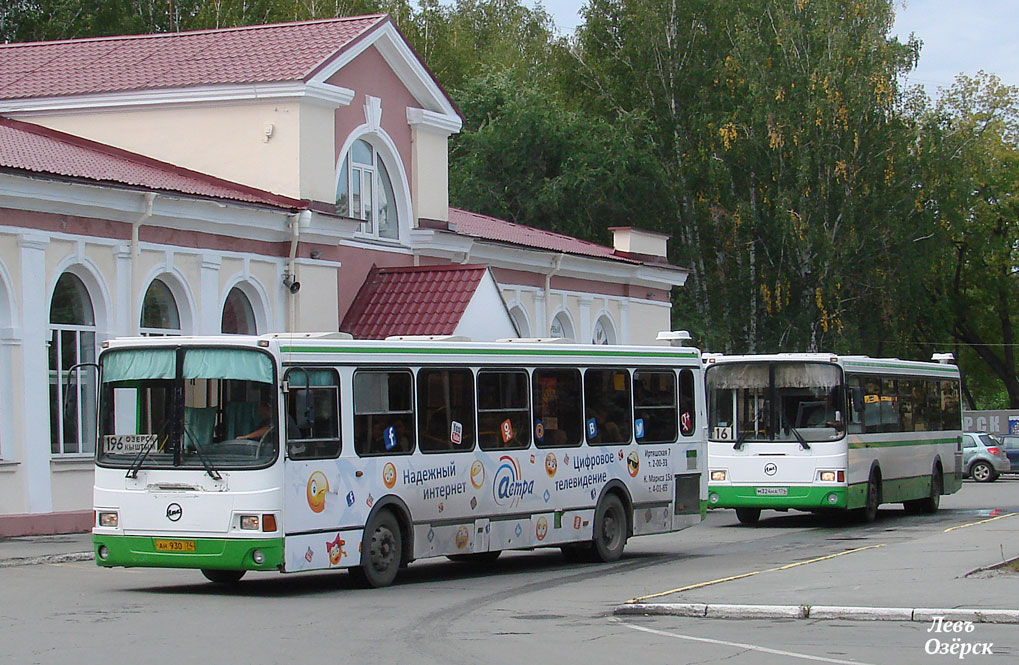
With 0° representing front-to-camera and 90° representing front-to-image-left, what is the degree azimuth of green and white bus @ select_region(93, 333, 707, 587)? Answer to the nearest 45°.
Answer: approximately 45°

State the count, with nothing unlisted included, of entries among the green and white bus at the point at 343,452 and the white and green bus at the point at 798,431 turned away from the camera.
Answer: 0

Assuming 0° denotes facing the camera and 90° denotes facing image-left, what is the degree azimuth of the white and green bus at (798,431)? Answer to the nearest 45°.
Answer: approximately 0°

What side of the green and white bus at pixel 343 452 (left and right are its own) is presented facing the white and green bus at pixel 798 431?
back

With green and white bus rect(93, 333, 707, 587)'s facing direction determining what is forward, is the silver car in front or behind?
behind

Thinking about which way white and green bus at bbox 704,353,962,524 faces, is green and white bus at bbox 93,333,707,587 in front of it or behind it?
in front

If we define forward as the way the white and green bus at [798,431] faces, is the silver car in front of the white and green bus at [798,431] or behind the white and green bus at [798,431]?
behind

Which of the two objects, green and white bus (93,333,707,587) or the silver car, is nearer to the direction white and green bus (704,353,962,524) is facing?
the green and white bus
